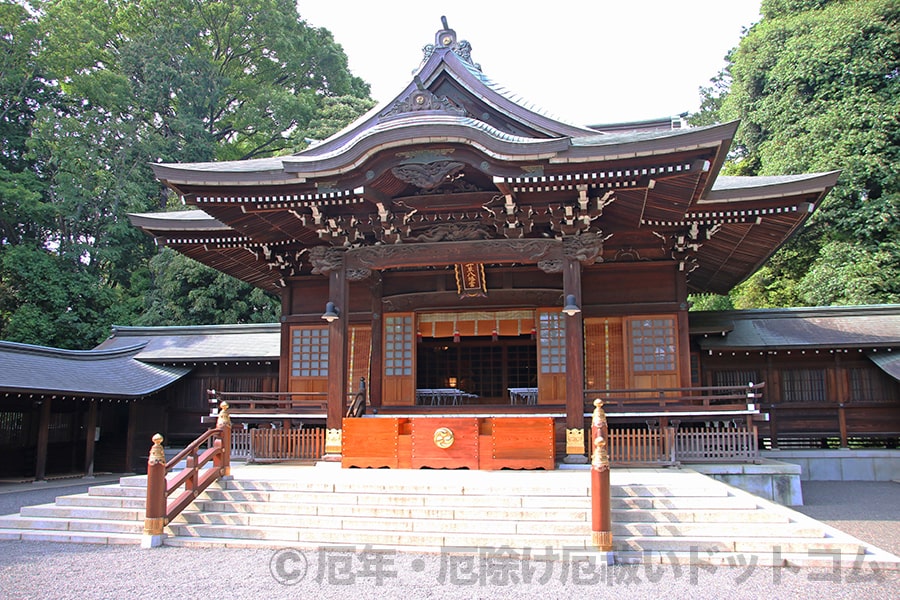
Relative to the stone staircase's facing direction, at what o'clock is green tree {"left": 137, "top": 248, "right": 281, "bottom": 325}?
The green tree is roughly at 5 o'clock from the stone staircase.

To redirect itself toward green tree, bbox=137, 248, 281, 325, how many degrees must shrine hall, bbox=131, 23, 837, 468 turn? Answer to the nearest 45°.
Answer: approximately 135° to its right

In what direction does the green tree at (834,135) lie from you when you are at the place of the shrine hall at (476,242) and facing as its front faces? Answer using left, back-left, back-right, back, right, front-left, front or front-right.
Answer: back-left

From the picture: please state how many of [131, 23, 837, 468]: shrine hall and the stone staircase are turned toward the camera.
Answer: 2

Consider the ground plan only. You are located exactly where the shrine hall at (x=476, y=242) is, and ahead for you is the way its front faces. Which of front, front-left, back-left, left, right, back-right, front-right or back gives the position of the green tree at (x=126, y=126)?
back-right

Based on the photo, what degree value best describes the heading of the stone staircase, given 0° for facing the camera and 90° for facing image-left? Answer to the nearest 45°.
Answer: approximately 0°

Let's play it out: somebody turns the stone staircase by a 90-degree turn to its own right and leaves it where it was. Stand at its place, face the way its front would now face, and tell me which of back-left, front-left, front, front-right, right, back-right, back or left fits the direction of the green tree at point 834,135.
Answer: back-right

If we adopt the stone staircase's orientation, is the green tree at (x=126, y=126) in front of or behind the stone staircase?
behind
